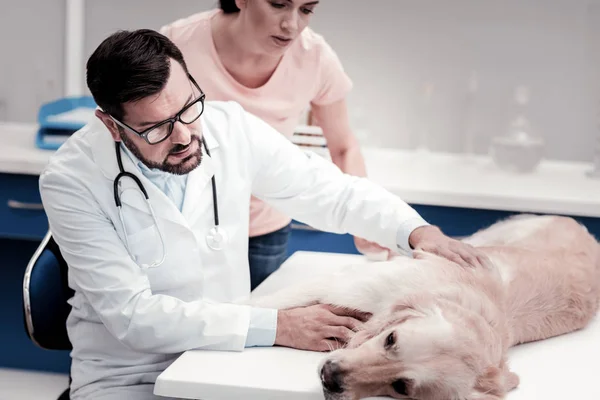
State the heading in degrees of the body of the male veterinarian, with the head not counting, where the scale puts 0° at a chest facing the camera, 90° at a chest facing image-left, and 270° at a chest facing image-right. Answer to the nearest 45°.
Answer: approximately 315°

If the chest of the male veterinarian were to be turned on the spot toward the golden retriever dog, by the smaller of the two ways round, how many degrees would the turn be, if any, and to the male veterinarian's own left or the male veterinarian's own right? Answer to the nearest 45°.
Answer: approximately 45° to the male veterinarian's own left

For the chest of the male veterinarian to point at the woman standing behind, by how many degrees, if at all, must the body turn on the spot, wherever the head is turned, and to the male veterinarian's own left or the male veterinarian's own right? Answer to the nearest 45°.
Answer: approximately 135° to the male veterinarian's own left

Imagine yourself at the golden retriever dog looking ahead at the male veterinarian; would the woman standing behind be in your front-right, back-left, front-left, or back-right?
front-right

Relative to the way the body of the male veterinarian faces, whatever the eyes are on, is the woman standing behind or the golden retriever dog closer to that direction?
the golden retriever dog
